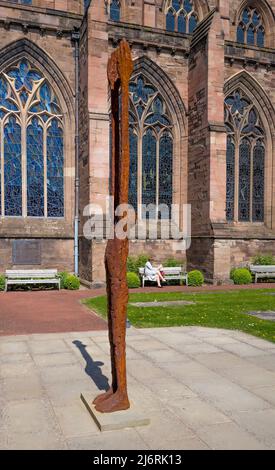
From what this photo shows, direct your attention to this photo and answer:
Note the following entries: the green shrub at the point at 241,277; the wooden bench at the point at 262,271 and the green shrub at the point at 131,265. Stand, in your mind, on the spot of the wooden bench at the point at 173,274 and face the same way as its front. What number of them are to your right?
1

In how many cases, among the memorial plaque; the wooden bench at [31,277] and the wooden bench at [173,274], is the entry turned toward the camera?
3

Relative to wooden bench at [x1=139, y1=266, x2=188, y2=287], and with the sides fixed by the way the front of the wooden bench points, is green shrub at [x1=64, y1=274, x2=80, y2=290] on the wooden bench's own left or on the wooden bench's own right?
on the wooden bench's own right

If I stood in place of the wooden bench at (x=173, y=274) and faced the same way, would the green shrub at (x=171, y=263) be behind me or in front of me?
behind

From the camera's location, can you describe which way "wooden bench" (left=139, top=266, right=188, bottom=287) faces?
facing the viewer

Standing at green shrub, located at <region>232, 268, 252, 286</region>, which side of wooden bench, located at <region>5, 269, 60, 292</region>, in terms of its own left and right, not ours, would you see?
left

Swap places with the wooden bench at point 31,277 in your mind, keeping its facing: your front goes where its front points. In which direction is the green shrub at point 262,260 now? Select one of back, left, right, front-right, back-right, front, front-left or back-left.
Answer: left

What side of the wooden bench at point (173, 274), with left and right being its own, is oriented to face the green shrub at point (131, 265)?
right

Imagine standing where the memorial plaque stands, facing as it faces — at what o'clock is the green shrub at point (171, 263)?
The green shrub is roughly at 9 o'clock from the memorial plaque.

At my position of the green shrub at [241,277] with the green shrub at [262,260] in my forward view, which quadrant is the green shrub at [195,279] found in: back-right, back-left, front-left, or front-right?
back-left

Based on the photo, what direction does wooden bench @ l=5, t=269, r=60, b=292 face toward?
toward the camera

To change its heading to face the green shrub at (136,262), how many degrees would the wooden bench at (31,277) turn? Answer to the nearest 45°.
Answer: approximately 90° to its left

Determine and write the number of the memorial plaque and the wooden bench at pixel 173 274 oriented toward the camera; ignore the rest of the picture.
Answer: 2

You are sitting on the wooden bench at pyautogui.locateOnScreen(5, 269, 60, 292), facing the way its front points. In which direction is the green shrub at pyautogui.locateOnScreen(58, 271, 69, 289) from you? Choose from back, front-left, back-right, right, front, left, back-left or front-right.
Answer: left

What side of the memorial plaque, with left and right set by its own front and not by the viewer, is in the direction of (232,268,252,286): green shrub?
left
